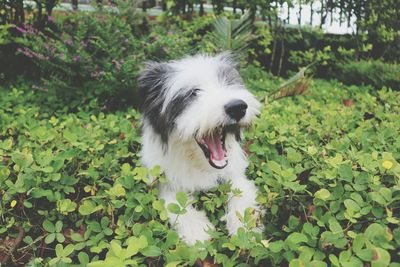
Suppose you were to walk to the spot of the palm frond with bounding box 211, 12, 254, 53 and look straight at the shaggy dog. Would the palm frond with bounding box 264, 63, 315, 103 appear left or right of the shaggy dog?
left

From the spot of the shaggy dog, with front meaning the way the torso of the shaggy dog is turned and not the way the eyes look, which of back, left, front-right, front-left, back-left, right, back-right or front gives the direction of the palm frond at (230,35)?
back-left

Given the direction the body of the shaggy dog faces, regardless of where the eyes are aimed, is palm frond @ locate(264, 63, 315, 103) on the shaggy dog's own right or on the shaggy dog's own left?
on the shaggy dog's own left

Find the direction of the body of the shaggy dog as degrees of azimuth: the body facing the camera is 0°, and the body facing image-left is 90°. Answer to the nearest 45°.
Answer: approximately 315°
